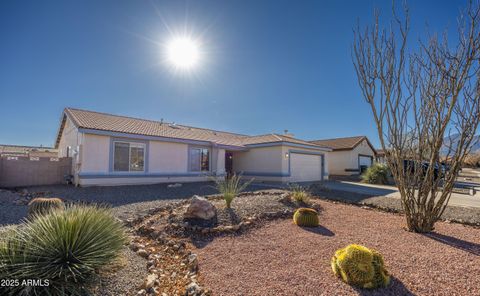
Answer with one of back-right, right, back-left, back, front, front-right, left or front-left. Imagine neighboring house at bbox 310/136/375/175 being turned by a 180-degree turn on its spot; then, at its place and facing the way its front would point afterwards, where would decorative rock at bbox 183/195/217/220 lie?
back-left

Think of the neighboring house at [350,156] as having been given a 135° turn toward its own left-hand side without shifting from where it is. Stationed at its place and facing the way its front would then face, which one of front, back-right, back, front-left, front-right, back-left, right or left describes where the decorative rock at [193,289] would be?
back

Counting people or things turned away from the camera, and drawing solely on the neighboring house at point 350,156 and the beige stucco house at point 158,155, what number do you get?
0

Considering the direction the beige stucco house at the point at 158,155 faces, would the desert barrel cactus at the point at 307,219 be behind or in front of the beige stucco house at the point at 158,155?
in front

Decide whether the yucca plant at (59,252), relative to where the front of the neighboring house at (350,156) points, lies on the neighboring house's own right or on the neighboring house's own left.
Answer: on the neighboring house's own right

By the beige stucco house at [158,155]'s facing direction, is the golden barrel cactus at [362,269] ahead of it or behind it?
ahead

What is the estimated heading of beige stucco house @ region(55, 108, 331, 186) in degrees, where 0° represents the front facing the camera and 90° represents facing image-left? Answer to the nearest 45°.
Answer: approximately 315°

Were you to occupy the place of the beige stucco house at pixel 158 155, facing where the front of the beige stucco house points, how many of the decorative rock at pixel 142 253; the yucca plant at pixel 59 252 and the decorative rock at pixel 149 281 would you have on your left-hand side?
0

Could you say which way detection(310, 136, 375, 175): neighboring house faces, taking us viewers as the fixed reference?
facing the viewer and to the right of the viewer

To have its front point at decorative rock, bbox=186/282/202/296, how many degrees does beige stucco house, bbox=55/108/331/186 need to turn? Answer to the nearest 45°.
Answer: approximately 45° to its right

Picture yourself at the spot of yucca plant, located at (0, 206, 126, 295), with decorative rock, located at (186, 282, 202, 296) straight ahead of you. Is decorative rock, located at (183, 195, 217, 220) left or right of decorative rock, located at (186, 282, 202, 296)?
left

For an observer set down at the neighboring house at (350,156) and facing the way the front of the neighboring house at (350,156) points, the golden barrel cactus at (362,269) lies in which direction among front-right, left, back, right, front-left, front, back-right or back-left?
front-right

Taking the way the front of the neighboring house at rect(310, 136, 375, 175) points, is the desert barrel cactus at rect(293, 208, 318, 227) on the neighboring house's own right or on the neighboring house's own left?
on the neighboring house's own right
